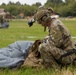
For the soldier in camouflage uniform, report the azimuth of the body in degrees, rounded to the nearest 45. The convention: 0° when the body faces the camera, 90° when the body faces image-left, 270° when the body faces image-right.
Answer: approximately 90°
